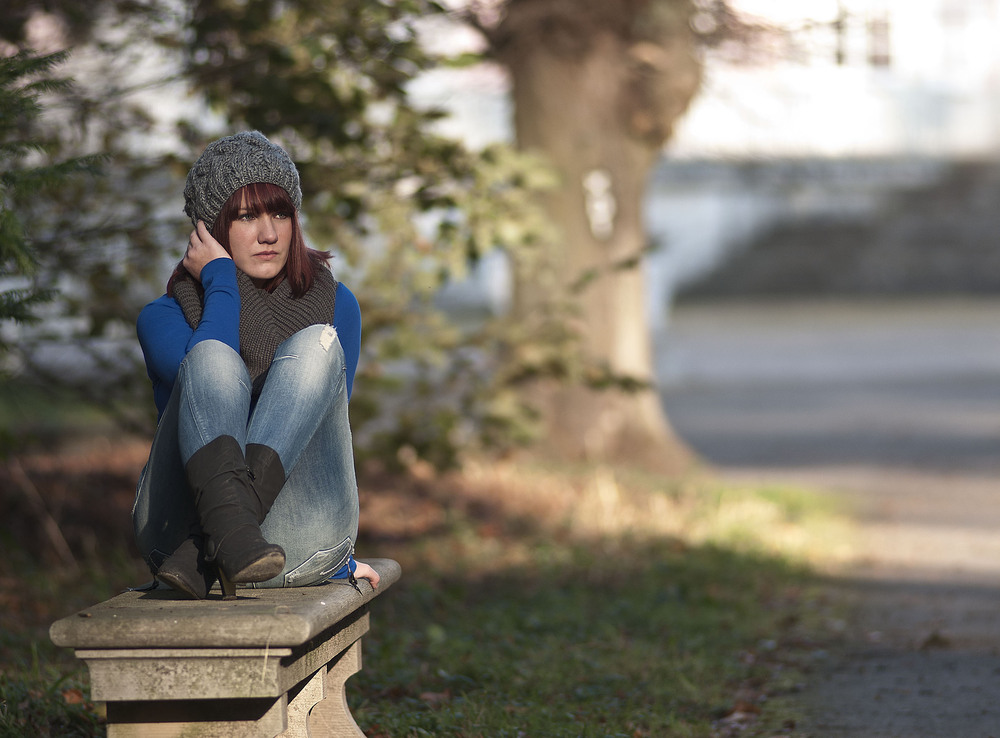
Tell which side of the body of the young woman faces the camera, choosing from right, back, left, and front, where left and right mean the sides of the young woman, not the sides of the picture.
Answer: front

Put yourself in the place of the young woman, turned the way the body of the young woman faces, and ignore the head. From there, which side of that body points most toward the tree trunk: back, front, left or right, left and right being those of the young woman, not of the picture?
back
